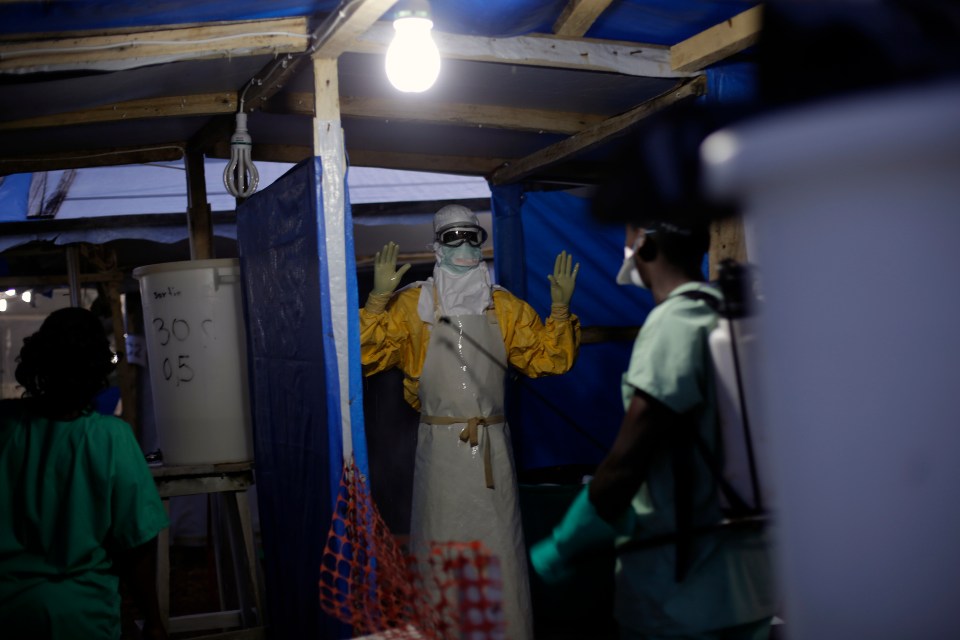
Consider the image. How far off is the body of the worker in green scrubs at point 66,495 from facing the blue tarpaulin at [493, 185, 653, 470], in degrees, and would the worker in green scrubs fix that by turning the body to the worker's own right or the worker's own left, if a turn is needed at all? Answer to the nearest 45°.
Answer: approximately 45° to the worker's own right

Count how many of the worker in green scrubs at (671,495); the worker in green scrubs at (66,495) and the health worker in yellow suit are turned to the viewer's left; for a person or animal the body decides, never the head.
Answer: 1

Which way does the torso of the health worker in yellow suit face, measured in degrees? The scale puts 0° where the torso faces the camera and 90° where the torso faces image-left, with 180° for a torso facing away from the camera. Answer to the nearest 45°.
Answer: approximately 0°

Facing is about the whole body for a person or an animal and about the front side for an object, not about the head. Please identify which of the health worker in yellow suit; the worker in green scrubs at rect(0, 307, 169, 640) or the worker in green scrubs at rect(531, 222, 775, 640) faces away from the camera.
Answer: the worker in green scrubs at rect(0, 307, 169, 640)

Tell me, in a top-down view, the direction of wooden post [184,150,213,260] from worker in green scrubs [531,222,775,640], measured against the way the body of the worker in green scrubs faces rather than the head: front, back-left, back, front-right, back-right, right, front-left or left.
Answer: front-right

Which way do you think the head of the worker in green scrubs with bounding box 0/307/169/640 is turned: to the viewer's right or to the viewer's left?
to the viewer's right

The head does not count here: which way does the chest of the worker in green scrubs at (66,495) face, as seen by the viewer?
away from the camera

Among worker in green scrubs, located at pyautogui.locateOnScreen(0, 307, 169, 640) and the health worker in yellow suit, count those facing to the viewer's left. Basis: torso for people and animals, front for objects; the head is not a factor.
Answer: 0

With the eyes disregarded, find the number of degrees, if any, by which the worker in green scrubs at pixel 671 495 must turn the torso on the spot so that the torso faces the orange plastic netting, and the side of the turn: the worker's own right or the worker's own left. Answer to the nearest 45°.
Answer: approximately 45° to the worker's own right

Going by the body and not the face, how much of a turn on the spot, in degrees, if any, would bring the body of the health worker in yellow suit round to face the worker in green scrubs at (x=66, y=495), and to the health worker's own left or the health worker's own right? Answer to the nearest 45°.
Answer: approximately 45° to the health worker's own right

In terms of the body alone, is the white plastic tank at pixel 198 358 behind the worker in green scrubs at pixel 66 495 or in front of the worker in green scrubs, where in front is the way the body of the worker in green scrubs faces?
in front

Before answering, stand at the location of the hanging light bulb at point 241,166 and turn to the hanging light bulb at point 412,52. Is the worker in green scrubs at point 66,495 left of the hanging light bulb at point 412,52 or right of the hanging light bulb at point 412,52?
right

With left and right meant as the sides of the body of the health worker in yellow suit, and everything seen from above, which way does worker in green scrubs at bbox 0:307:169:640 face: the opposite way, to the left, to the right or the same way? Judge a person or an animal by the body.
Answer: the opposite way

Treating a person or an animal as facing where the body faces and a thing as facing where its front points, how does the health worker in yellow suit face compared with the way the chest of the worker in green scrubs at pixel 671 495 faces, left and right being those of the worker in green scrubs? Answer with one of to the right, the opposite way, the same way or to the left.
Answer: to the left

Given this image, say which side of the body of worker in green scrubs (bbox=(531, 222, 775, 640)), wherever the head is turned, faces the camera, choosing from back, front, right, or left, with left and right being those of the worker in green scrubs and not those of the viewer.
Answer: left

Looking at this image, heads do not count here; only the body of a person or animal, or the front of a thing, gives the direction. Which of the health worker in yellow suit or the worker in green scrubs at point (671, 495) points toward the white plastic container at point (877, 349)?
the health worker in yellow suit

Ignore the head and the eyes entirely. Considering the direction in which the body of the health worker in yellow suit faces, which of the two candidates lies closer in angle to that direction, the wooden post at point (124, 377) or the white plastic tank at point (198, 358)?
the white plastic tank
